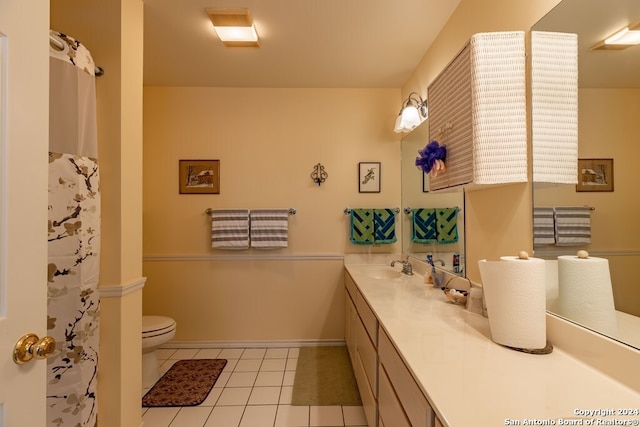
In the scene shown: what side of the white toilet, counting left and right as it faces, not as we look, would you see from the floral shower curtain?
right

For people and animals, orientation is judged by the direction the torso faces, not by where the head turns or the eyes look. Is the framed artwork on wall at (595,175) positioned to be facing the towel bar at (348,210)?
no

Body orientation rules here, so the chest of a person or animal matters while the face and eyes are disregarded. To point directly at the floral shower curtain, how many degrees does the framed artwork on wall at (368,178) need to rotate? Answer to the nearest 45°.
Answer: approximately 45° to its right

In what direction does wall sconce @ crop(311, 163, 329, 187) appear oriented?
toward the camera

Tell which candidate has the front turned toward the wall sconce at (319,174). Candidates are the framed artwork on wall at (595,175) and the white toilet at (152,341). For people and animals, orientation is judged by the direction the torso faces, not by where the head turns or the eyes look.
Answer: the white toilet

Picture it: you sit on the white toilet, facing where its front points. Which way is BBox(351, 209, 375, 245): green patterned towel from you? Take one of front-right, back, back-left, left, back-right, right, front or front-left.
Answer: front

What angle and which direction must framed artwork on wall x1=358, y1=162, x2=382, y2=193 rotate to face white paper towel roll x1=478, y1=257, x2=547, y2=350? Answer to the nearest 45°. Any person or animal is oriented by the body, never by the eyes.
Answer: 0° — it already faces it

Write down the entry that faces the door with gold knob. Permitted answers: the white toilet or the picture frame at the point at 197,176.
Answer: the picture frame

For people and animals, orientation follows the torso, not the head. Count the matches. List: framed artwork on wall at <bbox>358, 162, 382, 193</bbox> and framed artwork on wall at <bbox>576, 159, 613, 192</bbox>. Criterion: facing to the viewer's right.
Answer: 0

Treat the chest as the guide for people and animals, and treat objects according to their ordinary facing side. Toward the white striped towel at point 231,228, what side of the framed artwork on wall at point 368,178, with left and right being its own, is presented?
right

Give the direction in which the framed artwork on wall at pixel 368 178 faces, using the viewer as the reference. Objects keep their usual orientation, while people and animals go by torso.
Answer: facing the viewer

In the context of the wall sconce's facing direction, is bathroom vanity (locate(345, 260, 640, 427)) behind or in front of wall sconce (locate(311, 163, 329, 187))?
in front

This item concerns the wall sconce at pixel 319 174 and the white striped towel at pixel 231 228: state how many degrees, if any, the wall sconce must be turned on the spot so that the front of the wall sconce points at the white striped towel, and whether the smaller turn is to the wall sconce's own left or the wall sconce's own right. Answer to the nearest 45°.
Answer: approximately 90° to the wall sconce's own right

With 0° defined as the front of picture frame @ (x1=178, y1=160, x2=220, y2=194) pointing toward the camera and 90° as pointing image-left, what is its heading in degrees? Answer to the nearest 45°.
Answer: approximately 0°
